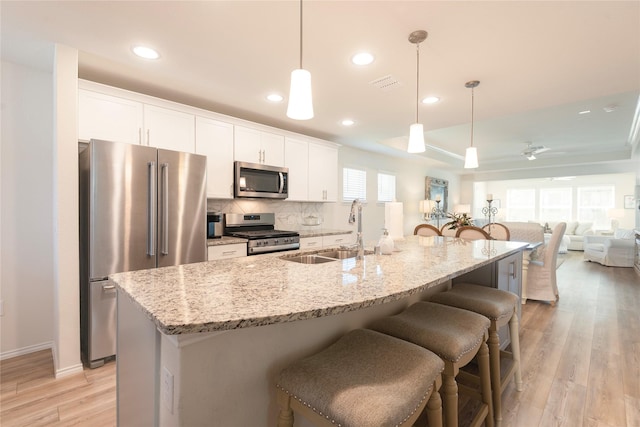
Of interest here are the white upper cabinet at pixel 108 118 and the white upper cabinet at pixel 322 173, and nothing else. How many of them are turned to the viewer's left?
0

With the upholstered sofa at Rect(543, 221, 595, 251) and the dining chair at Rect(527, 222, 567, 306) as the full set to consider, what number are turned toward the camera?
1

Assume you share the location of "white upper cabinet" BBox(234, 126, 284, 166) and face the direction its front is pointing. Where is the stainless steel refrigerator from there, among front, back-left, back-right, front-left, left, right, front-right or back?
right

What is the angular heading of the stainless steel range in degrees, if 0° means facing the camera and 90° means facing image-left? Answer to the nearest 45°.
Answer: approximately 315°

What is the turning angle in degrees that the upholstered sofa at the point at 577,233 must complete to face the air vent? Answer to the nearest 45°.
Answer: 0° — it already faces it

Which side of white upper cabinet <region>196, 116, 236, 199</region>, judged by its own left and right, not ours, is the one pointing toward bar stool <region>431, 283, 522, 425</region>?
front

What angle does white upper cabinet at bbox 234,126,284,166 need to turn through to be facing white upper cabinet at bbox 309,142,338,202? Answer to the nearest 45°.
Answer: approximately 90° to its left

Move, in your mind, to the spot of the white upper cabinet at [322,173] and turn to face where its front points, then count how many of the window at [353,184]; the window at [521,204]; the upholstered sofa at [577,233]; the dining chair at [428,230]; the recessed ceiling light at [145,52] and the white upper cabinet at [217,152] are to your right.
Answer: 2

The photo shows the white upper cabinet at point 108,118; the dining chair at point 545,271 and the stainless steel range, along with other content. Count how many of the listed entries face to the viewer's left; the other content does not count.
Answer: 1

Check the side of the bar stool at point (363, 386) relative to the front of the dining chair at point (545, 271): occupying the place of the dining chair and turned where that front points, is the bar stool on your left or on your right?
on your left

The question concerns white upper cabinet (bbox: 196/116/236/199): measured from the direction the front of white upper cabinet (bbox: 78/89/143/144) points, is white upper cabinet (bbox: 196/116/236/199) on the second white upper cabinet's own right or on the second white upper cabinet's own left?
on the second white upper cabinet's own left

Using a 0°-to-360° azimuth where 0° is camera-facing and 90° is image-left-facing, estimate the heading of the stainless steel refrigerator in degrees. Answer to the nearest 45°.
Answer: approximately 315°

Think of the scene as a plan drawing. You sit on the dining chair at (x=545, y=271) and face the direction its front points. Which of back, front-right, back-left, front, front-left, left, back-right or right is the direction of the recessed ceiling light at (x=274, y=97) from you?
front-left

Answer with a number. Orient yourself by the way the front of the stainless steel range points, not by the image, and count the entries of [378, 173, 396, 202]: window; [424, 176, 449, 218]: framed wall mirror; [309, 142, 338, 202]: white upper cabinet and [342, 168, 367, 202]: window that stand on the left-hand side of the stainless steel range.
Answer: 4

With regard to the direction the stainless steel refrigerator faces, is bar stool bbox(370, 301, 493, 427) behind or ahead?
ahead

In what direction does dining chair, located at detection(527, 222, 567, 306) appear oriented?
to the viewer's left
